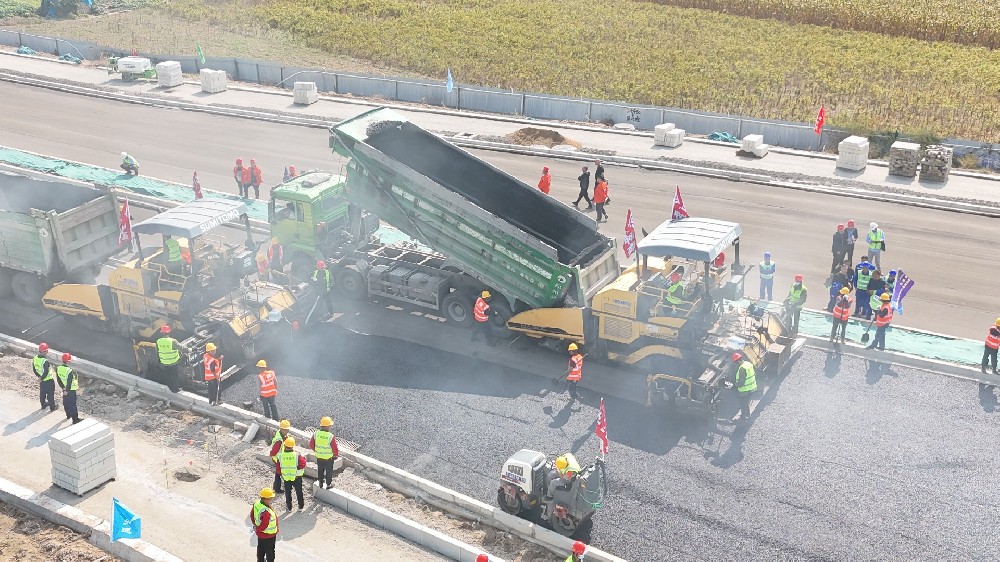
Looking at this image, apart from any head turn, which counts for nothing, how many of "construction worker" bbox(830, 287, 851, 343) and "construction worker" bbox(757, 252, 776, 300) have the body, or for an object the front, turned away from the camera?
0

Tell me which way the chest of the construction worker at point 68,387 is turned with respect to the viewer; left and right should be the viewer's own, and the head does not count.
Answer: facing away from the viewer and to the right of the viewer

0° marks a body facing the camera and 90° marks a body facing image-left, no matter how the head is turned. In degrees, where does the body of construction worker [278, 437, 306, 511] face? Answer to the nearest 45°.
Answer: approximately 180°

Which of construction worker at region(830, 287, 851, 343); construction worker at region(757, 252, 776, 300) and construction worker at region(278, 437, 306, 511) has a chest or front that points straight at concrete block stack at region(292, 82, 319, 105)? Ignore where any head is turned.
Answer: construction worker at region(278, 437, 306, 511)

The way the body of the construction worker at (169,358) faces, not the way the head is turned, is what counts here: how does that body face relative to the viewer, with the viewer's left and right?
facing away from the viewer and to the right of the viewer

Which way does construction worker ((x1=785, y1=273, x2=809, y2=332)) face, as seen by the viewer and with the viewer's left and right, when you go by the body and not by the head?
facing the viewer and to the left of the viewer

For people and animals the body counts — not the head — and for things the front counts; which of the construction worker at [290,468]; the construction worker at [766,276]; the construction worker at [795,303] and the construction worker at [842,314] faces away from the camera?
the construction worker at [290,468]

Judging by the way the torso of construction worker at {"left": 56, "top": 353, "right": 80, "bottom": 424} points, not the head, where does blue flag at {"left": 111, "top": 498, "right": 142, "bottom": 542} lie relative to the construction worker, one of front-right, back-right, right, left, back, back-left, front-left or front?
back-right

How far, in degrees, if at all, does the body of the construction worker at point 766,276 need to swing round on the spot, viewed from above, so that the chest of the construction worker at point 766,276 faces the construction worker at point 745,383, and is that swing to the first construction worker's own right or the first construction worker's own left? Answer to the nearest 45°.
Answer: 0° — they already face them

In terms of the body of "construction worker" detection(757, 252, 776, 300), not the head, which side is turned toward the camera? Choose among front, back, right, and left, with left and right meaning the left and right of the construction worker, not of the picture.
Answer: front

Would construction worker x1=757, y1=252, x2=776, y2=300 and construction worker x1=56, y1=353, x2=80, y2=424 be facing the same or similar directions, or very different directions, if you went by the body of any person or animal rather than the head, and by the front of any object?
very different directions

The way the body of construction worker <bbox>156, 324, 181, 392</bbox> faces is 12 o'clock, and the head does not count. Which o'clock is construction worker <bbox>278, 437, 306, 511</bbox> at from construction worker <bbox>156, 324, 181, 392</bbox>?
construction worker <bbox>278, 437, 306, 511</bbox> is roughly at 4 o'clock from construction worker <bbox>156, 324, 181, 392</bbox>.

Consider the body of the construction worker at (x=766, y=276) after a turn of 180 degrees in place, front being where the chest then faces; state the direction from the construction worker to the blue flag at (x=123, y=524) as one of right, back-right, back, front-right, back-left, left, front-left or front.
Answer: back-left

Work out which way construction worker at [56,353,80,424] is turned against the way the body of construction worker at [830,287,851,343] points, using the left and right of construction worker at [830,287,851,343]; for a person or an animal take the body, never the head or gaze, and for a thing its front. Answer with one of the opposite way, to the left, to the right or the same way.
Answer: the opposite way

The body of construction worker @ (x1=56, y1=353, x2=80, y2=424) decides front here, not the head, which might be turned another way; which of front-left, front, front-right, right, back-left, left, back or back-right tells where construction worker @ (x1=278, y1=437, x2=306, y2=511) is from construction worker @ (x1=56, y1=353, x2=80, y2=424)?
right
